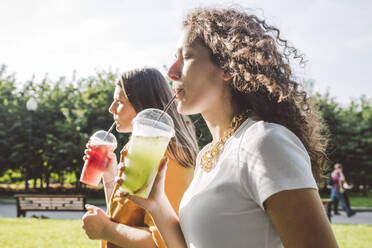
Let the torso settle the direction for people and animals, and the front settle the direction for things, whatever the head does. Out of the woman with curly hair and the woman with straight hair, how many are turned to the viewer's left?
2

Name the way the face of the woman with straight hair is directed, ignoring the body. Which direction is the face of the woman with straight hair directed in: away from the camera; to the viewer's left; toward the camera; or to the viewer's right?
to the viewer's left

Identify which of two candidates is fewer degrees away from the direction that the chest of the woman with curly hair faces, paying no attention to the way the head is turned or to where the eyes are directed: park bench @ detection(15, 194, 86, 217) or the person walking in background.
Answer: the park bench

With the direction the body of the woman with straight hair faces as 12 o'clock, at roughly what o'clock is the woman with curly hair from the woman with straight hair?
The woman with curly hair is roughly at 8 o'clock from the woman with straight hair.

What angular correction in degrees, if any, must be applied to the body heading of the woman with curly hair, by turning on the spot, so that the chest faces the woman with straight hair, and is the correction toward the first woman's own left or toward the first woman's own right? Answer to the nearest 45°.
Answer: approximately 45° to the first woman's own right

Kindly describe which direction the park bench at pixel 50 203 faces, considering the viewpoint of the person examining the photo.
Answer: facing away from the viewer

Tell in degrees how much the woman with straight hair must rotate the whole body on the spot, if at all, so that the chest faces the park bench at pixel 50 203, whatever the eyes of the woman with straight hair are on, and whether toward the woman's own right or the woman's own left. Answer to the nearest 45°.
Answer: approximately 90° to the woman's own right

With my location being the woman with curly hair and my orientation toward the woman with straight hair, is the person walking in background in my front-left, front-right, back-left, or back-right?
front-right

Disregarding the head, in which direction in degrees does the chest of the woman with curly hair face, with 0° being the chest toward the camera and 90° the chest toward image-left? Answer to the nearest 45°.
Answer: approximately 90°

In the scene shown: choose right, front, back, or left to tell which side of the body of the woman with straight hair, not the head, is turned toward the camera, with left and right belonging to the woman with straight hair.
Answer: left

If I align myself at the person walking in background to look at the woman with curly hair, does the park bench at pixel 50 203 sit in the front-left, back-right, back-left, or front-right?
front-right

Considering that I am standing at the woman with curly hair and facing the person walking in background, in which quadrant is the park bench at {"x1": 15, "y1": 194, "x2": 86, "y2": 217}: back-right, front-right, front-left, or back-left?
front-left

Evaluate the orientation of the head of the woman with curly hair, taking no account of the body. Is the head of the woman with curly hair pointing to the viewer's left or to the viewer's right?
to the viewer's left
